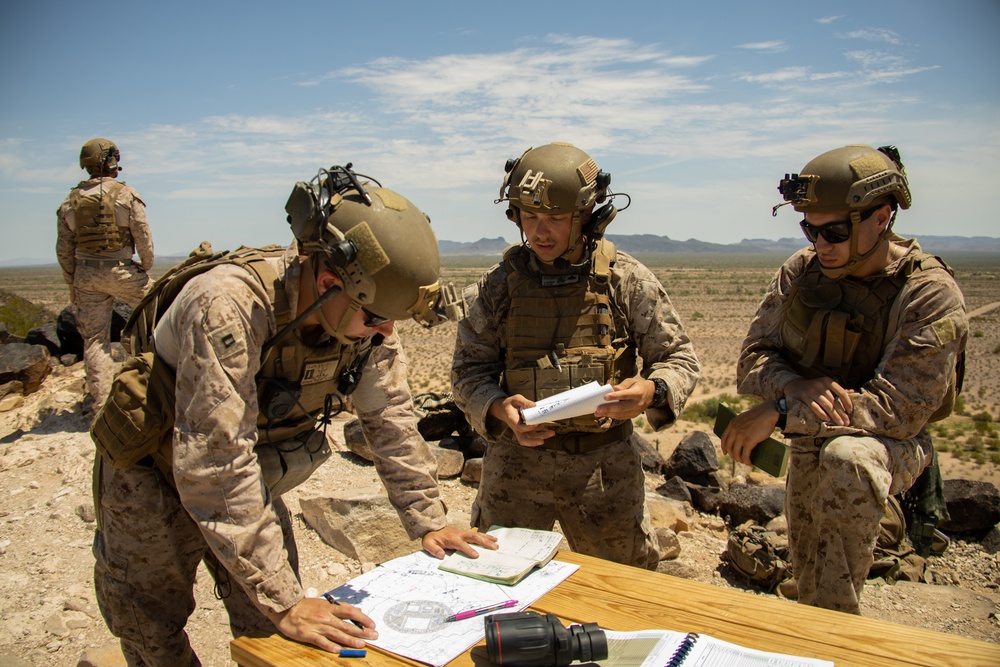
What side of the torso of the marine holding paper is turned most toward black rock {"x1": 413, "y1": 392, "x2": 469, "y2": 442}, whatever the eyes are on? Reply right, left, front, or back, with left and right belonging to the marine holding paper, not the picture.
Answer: back

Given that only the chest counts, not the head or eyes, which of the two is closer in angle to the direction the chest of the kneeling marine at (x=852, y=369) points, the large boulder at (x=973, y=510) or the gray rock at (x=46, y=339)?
the gray rock

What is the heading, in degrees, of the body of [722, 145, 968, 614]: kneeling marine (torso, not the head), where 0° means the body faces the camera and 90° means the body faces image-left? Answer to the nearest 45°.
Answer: approximately 45°

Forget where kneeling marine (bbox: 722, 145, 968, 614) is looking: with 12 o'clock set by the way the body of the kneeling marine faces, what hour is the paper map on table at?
The paper map on table is roughly at 12 o'clock from the kneeling marine.

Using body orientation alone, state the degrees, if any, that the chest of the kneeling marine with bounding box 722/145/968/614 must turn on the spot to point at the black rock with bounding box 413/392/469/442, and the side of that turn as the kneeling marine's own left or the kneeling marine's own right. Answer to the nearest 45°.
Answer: approximately 90° to the kneeling marine's own right

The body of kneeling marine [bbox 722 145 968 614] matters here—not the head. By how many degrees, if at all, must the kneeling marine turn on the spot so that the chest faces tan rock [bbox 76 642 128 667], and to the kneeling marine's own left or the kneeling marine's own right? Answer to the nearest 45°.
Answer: approximately 45° to the kneeling marine's own right

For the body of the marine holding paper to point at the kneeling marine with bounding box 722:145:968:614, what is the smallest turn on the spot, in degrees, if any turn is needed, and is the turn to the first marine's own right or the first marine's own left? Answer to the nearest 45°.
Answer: approximately 90° to the first marine's own left

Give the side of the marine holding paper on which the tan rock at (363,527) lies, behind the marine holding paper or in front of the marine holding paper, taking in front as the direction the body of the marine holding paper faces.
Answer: behind

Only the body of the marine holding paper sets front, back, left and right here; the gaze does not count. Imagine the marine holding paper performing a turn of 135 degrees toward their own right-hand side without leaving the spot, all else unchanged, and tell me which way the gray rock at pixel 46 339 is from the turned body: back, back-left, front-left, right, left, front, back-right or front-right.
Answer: front
